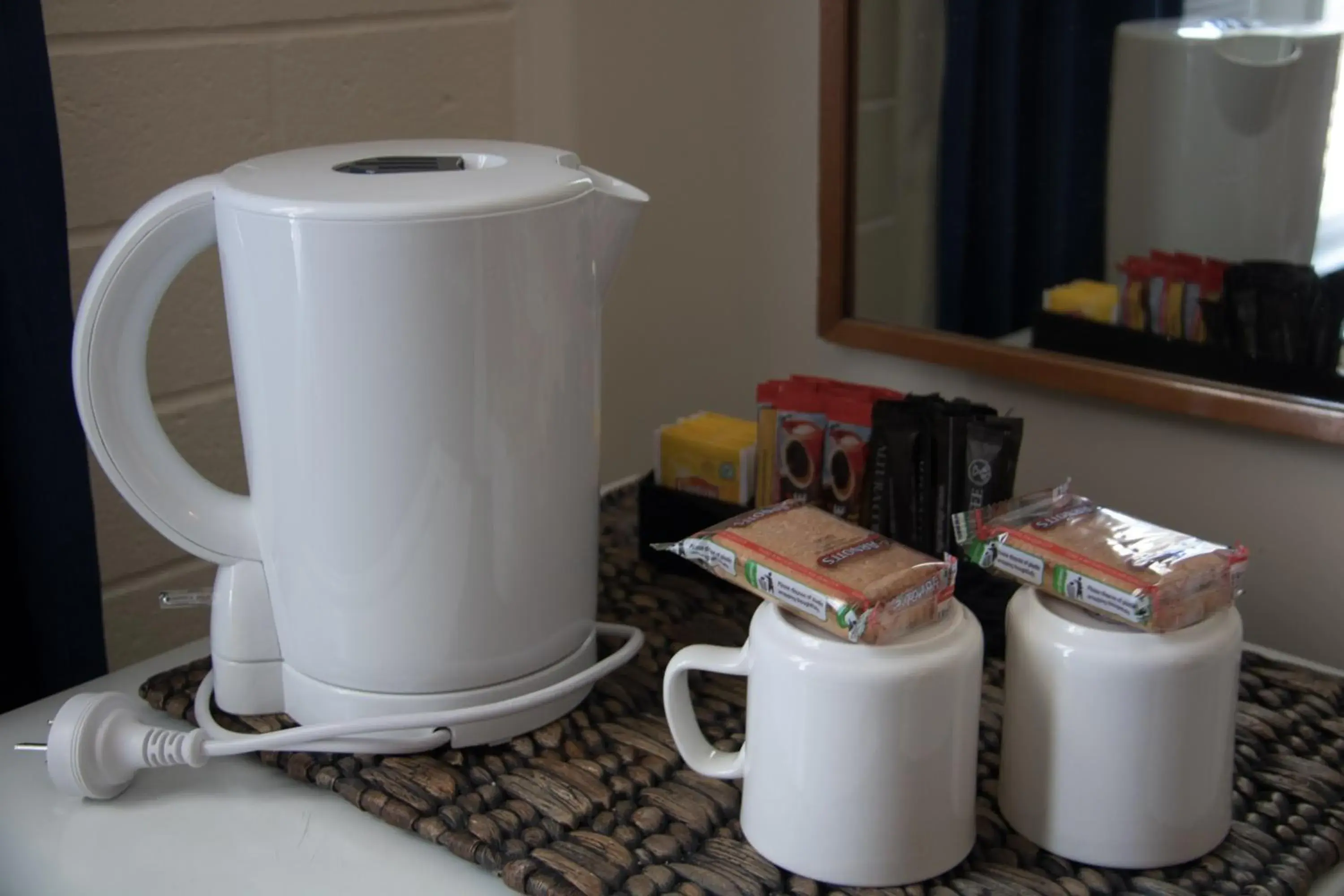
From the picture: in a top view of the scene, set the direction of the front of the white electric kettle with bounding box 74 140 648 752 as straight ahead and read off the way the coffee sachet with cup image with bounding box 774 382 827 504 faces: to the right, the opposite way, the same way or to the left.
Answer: to the right

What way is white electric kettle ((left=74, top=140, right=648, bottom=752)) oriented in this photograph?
to the viewer's right

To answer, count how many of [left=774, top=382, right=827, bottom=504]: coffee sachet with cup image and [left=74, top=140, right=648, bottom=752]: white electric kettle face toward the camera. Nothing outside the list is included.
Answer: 1
